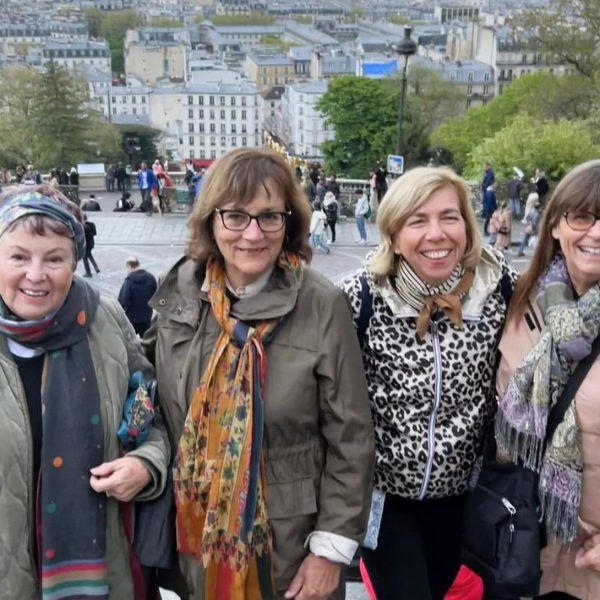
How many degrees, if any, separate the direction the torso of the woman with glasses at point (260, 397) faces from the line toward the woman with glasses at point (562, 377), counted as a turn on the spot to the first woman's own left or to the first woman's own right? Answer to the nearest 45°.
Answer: approximately 90° to the first woman's own left

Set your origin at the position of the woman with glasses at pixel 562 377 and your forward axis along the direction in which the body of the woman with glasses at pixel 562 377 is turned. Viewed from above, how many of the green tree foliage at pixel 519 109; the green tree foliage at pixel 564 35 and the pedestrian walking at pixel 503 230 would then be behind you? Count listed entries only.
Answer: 3

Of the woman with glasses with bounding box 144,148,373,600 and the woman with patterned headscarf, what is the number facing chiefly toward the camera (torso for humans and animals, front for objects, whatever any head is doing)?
2

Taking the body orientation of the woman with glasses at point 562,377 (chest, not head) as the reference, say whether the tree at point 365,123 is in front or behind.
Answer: behind

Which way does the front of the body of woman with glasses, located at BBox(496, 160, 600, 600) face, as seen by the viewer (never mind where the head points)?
toward the camera

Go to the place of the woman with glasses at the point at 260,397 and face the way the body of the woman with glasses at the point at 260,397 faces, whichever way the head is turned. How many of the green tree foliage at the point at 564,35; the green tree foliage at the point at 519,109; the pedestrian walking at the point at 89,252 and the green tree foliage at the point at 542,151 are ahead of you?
0

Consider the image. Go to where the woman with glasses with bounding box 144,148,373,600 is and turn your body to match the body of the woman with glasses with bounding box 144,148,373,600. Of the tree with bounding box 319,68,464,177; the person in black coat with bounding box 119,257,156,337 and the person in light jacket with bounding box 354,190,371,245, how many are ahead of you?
0

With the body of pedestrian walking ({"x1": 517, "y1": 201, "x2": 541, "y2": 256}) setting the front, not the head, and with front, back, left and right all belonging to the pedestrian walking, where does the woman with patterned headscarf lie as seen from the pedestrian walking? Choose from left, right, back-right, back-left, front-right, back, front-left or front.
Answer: right

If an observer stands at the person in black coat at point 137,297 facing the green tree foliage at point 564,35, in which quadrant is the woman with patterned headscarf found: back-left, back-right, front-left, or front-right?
back-right

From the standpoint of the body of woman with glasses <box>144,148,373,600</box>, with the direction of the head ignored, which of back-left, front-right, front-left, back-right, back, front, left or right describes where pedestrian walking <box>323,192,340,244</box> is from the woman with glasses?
back

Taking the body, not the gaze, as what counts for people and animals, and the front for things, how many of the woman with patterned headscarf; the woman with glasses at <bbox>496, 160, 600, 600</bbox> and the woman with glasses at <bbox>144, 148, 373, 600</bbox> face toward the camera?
3

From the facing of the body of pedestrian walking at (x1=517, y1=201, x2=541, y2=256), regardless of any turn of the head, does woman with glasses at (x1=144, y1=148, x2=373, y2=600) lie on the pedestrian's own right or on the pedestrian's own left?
on the pedestrian's own right

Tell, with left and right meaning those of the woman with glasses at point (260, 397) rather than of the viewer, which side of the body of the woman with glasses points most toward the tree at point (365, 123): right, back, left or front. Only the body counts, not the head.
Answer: back

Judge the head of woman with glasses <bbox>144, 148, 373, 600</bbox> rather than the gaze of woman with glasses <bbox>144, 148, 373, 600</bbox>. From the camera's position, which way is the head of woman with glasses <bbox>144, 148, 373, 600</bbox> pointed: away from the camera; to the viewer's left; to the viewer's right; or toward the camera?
toward the camera

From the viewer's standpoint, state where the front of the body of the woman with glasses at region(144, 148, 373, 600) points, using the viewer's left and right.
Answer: facing the viewer
